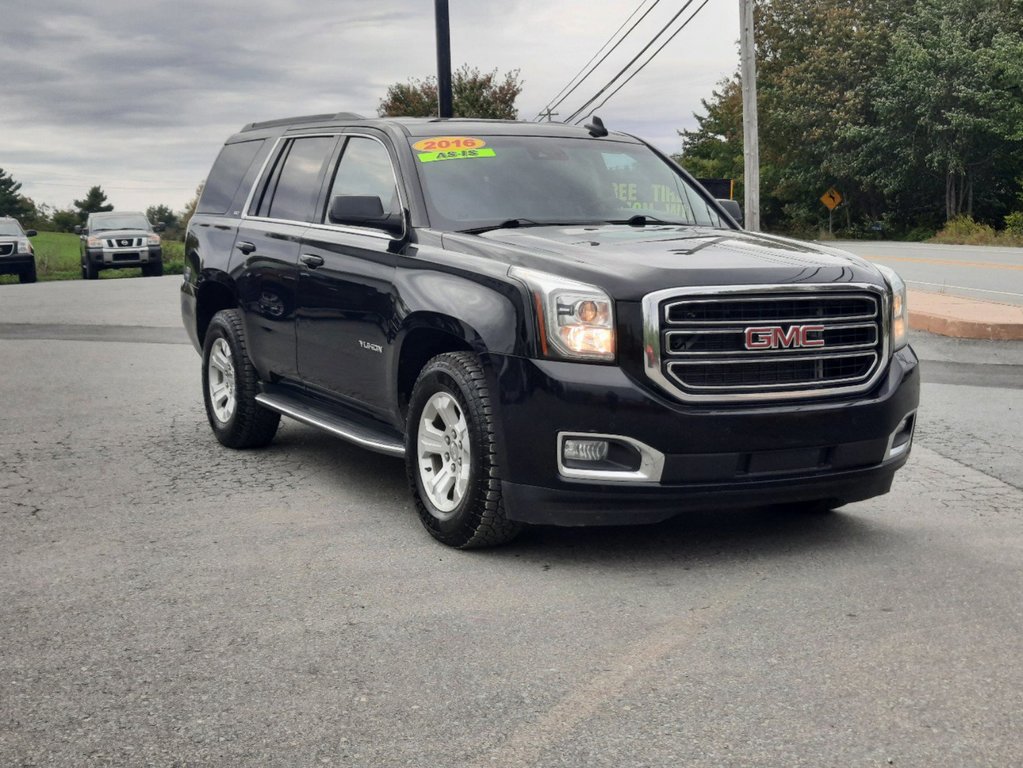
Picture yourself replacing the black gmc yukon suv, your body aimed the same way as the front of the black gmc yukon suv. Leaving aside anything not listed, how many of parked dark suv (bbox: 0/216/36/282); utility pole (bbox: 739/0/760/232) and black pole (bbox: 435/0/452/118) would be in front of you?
0

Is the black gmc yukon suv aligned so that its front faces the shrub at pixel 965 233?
no

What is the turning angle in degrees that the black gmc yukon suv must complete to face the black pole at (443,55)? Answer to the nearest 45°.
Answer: approximately 135° to its left

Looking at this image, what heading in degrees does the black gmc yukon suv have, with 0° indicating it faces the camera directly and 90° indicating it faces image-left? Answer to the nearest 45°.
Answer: approximately 315°

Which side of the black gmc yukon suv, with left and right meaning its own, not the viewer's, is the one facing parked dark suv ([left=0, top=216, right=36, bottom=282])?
back

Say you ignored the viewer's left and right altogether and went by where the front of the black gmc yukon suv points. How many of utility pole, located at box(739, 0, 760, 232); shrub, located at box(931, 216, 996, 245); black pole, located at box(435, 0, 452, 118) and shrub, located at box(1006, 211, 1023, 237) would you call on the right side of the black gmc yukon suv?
0

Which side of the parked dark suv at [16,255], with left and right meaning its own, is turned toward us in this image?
front

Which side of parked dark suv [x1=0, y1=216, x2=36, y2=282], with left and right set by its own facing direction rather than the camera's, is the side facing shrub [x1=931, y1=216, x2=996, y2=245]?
left

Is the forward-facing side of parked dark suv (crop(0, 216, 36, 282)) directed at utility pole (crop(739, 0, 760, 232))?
no

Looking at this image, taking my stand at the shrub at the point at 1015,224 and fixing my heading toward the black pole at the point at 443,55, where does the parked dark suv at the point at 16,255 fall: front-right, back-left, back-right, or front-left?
front-right

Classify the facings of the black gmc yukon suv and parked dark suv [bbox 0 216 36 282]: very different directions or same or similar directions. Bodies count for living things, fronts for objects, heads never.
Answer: same or similar directions

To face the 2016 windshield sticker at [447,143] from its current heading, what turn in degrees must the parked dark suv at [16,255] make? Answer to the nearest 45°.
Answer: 0° — it already faces it

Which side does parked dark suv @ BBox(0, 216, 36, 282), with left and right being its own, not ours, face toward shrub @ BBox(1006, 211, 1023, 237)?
left

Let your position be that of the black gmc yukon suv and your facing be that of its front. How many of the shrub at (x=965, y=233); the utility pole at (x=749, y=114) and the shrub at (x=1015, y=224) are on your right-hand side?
0

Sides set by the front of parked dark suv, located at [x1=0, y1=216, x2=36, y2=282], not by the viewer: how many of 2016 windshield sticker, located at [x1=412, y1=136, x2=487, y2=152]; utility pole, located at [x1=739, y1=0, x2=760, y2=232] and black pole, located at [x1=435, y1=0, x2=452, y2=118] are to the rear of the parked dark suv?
0

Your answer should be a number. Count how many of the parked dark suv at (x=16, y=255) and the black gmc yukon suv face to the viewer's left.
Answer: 0

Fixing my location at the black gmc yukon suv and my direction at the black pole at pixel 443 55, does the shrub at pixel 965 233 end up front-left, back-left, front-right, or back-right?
front-right
